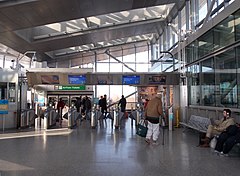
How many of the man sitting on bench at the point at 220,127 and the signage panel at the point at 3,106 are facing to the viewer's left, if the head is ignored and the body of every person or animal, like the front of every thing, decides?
1

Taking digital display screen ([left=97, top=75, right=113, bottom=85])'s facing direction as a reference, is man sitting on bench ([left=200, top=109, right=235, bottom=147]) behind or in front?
in front

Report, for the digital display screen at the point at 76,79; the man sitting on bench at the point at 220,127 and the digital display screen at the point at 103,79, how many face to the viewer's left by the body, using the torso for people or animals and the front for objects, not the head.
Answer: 1

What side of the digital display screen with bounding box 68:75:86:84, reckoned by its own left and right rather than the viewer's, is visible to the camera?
front

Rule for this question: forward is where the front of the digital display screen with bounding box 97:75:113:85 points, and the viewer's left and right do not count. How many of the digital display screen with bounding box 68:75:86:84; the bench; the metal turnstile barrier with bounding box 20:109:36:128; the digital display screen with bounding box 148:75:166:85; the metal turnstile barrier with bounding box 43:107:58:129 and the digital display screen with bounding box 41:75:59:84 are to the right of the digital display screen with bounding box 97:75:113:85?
4

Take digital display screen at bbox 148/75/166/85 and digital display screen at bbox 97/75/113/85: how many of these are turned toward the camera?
2

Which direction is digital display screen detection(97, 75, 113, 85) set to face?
toward the camera

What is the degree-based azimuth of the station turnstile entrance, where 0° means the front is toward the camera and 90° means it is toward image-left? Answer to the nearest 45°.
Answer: approximately 0°

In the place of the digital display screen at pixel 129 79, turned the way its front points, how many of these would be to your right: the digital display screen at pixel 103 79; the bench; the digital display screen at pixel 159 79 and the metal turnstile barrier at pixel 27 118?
2

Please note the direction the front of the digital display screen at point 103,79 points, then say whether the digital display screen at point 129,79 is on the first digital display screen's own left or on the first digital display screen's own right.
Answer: on the first digital display screen's own left

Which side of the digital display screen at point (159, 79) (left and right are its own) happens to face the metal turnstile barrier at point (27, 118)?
right

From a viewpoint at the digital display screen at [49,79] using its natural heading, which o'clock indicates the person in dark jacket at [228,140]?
The person in dark jacket is roughly at 11 o'clock from the digital display screen.

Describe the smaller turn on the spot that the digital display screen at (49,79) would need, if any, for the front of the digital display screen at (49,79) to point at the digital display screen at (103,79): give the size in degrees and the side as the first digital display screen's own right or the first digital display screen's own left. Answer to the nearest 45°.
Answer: approximately 90° to the first digital display screen's own left

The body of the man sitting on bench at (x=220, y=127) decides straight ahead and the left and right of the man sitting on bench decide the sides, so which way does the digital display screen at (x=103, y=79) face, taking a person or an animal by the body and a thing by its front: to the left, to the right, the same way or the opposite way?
to the left
